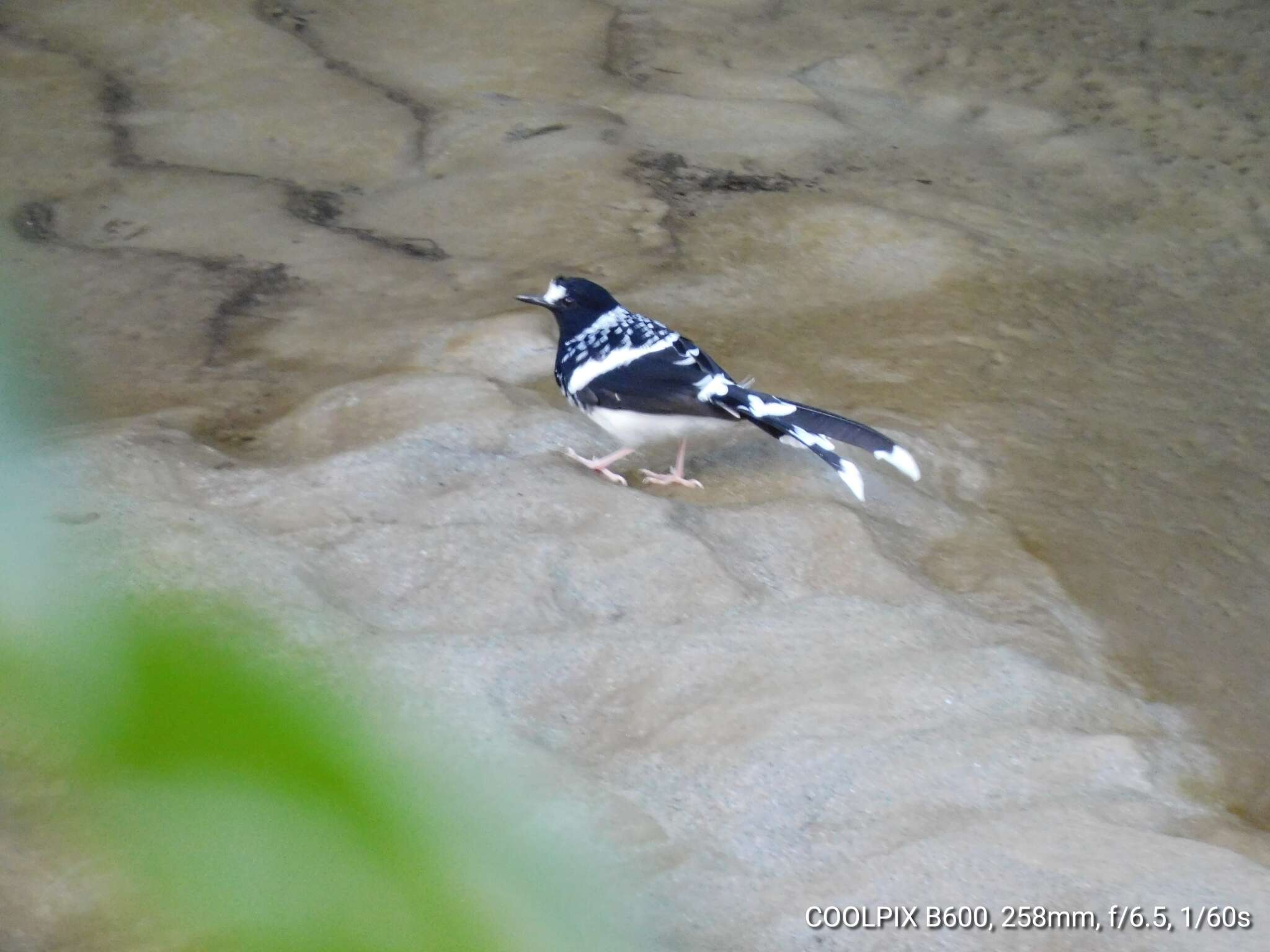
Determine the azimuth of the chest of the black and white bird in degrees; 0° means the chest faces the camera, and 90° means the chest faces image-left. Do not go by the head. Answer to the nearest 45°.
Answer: approximately 90°
